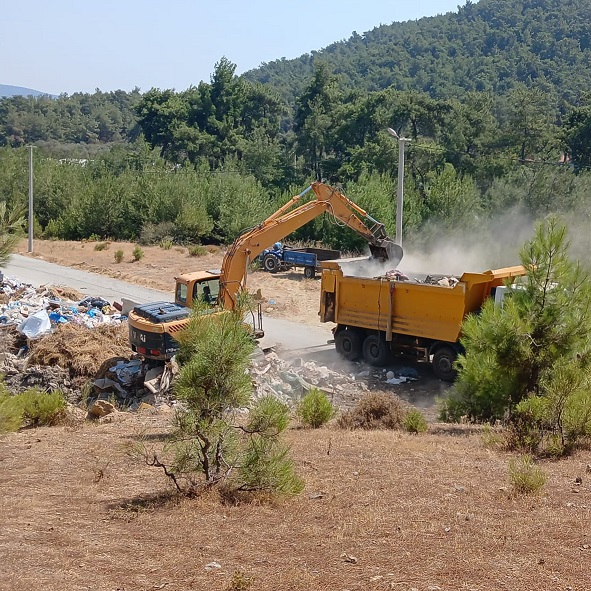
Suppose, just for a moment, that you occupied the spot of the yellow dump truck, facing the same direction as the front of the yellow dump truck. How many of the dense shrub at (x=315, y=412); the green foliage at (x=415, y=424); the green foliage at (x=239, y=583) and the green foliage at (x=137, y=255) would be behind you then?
1

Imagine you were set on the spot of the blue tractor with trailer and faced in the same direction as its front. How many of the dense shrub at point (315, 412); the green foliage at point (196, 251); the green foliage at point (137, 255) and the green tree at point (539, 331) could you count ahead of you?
2

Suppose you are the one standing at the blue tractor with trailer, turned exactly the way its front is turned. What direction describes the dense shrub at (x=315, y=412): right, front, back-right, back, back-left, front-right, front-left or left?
back-left

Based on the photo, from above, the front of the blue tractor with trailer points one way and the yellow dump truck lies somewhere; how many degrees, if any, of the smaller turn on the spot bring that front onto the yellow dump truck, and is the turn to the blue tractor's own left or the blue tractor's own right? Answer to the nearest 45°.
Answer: approximately 135° to the blue tractor's own left

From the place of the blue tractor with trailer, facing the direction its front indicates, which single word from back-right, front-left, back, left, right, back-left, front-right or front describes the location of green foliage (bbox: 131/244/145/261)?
front

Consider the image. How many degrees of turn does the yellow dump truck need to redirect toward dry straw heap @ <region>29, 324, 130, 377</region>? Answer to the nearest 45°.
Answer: approximately 135° to its right

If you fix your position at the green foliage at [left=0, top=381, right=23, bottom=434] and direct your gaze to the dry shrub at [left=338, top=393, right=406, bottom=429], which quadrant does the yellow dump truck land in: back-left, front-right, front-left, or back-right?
front-left

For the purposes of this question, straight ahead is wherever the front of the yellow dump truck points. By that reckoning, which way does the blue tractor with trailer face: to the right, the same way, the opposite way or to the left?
the opposite way

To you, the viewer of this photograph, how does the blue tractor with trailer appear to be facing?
facing away from the viewer and to the left of the viewer

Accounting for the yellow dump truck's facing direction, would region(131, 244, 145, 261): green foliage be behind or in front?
behind

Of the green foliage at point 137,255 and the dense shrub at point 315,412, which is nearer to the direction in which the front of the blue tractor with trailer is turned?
the green foliage

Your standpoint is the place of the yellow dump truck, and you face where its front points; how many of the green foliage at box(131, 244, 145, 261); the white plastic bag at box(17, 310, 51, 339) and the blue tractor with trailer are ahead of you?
0

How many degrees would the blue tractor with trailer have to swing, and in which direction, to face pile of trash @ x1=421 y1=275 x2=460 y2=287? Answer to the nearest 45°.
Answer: approximately 135° to its left

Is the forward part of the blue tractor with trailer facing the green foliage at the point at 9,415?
no

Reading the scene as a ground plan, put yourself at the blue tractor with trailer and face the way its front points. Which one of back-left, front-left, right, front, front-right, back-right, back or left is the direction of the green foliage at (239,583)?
back-left

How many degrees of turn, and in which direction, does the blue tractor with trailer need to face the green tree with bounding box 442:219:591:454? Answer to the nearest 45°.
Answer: approximately 135° to its left

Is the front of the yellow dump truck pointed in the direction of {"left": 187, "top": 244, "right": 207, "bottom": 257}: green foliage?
no

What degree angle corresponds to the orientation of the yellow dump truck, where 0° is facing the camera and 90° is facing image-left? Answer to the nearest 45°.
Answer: approximately 315°
